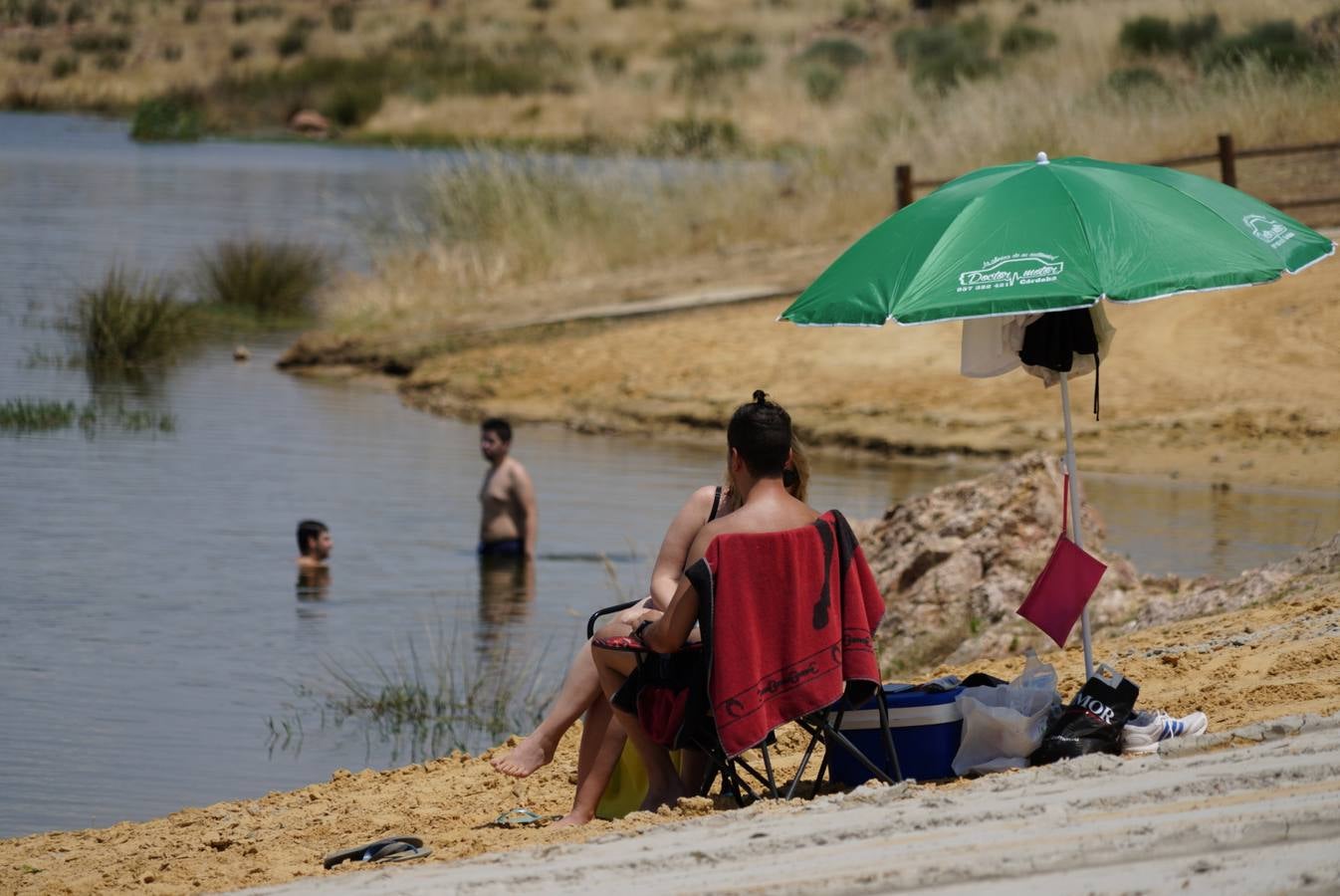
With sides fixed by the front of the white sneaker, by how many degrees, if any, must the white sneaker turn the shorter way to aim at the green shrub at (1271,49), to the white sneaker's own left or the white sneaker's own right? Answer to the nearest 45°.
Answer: approximately 90° to the white sneaker's own left

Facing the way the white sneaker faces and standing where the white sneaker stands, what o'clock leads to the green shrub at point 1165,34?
The green shrub is roughly at 9 o'clock from the white sneaker.

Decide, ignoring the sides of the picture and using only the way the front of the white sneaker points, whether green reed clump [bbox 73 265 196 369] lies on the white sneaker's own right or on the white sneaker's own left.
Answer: on the white sneaker's own left

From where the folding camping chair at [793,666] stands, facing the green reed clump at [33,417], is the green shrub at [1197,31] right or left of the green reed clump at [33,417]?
right

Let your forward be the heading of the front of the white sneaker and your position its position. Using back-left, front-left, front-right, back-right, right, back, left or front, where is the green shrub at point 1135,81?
left

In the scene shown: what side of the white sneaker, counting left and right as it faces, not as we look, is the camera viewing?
right

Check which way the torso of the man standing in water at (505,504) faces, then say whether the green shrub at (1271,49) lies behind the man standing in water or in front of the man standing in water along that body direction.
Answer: behind
